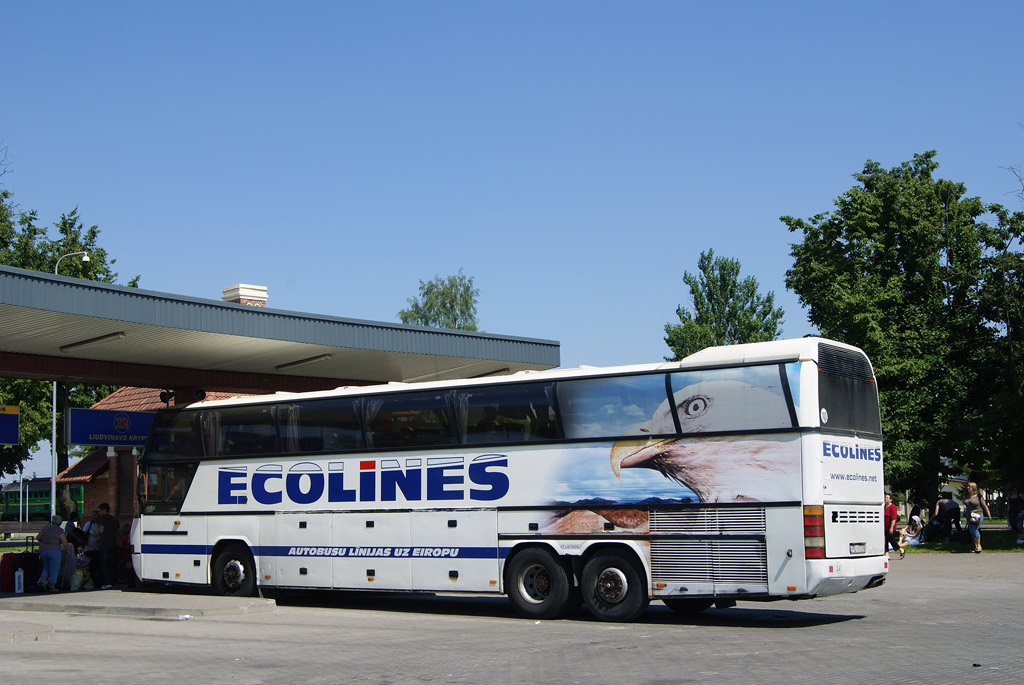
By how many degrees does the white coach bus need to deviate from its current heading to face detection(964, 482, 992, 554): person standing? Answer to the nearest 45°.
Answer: approximately 90° to its right

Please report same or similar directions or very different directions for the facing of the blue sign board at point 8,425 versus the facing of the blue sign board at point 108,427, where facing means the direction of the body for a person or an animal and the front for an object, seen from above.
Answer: same or similar directions

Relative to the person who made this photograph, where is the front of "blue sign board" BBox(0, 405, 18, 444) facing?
facing the viewer

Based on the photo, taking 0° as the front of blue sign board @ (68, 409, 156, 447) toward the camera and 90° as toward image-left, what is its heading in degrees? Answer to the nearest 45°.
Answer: approximately 0°

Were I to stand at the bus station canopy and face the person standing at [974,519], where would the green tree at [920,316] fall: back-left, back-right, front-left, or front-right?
front-left

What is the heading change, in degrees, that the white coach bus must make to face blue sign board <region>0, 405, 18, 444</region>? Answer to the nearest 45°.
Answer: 0° — it already faces it

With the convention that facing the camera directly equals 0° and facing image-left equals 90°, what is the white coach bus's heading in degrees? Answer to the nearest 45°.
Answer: approximately 135°

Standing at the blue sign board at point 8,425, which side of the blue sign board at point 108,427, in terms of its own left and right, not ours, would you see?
right

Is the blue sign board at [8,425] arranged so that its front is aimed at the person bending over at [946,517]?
no
